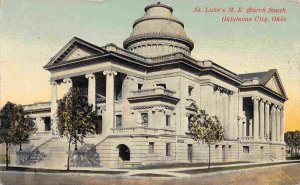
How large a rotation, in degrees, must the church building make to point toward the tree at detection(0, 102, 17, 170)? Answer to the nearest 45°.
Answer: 0° — it already faces it

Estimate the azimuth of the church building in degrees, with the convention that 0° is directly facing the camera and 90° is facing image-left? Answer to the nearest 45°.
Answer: approximately 45°
